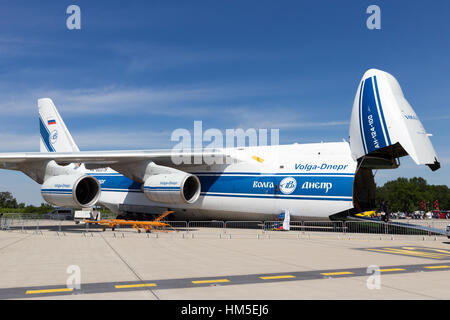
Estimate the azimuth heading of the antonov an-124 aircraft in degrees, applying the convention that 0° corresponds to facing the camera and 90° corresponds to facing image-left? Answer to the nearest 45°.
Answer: approximately 315°
